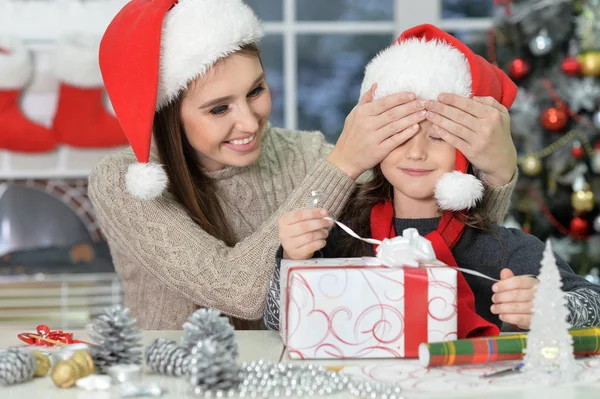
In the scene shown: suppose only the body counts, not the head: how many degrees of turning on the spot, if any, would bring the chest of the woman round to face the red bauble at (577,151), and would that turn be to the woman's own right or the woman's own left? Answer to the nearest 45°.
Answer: approximately 90° to the woman's own left

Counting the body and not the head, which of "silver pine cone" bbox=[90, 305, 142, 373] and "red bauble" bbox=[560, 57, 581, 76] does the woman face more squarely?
the silver pine cone

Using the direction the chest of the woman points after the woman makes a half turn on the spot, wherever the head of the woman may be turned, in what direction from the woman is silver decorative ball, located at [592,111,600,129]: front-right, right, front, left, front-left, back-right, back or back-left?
right

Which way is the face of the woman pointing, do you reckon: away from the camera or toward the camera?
toward the camera

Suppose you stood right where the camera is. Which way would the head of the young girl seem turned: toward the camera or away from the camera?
toward the camera

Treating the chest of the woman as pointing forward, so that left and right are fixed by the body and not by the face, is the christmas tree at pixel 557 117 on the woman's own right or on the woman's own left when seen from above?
on the woman's own left

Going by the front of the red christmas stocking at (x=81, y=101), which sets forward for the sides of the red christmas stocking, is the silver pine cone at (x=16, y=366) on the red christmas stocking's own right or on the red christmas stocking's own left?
on the red christmas stocking's own right

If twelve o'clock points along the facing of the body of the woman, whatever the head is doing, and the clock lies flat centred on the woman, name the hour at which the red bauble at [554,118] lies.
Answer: The red bauble is roughly at 9 o'clock from the woman.

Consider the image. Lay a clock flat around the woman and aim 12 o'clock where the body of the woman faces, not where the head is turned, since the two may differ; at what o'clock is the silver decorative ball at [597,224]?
The silver decorative ball is roughly at 9 o'clock from the woman.

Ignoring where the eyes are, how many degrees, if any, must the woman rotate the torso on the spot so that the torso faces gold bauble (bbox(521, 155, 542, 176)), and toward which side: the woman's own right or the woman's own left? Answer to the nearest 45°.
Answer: approximately 90° to the woman's own left

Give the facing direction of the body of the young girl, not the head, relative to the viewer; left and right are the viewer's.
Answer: facing the viewer

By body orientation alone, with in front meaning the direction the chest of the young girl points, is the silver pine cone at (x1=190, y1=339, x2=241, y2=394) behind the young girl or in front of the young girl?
in front
